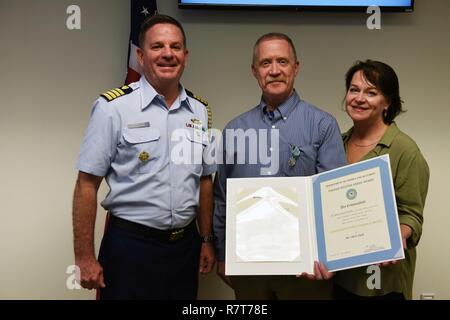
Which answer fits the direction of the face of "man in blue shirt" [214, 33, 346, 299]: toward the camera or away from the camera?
toward the camera

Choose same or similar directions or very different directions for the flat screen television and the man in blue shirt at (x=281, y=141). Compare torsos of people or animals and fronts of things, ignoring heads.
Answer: same or similar directions

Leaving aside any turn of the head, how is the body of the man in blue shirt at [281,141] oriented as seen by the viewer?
toward the camera

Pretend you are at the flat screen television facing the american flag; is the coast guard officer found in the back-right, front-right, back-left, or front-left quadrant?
front-left

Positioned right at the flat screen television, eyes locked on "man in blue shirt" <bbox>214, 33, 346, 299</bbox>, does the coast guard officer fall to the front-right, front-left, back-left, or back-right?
front-right

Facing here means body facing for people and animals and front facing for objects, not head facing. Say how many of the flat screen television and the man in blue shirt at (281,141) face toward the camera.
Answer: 2

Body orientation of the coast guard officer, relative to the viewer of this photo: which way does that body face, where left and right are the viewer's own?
facing the viewer and to the right of the viewer
